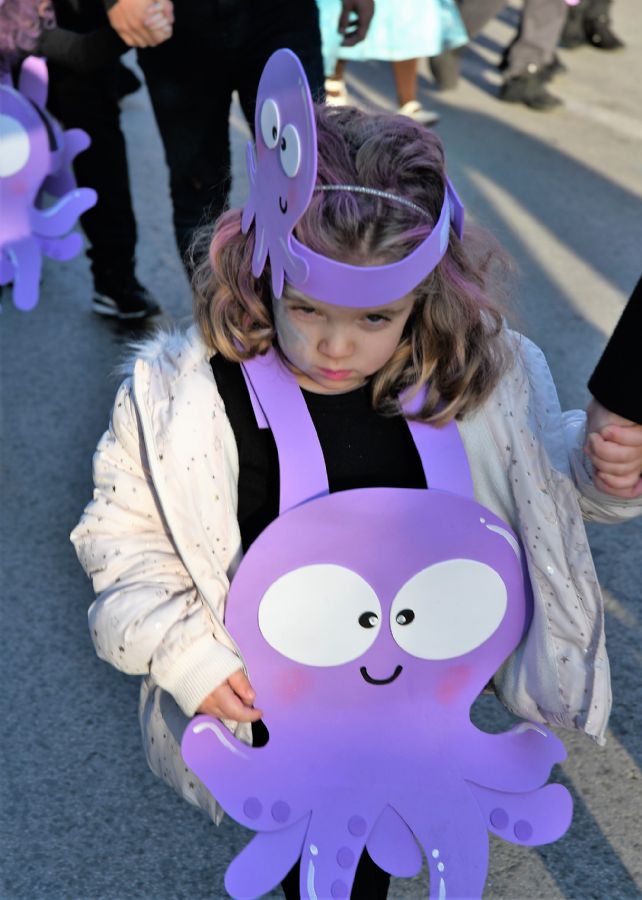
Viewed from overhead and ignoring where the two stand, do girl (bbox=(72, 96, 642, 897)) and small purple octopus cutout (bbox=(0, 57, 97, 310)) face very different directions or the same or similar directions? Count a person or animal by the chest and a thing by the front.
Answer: same or similar directions

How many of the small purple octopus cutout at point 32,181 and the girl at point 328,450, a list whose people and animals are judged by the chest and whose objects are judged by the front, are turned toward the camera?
2

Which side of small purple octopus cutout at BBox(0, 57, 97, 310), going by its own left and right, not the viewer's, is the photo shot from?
front

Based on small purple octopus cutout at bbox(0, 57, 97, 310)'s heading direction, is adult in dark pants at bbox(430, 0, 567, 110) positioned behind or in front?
behind

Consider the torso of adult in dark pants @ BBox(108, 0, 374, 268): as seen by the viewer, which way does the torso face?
toward the camera

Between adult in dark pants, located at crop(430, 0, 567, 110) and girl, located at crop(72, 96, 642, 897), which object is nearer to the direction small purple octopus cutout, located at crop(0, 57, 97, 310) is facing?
the girl

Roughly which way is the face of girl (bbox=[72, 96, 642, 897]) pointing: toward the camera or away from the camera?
toward the camera

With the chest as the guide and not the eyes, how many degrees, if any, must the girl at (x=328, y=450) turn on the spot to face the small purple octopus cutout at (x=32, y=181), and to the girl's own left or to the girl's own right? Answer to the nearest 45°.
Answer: approximately 135° to the girl's own right

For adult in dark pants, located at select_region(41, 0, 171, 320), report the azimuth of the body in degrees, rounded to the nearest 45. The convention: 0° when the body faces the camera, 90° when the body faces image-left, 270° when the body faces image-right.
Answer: approximately 315°

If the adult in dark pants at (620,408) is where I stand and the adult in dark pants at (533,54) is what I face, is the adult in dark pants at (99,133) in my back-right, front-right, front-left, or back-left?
front-left

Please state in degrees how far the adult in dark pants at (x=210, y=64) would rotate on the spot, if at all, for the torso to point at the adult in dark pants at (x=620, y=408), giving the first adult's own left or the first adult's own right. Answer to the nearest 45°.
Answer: approximately 45° to the first adult's own left
